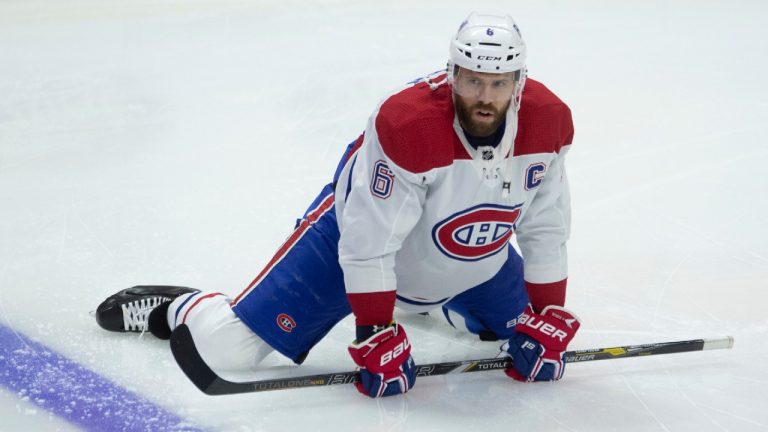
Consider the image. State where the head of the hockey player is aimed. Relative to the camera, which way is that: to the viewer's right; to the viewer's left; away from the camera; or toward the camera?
toward the camera

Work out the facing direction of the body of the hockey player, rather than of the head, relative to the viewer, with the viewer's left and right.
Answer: facing the viewer and to the right of the viewer
